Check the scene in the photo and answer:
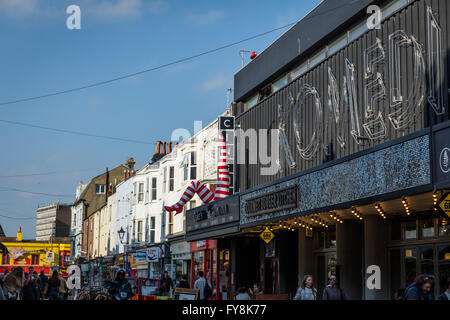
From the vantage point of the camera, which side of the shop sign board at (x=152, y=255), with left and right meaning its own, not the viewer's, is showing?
front

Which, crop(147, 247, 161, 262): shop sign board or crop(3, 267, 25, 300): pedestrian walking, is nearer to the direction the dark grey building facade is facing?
the pedestrian walking

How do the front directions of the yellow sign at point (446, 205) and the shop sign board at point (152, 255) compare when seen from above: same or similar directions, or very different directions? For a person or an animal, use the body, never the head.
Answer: same or similar directions

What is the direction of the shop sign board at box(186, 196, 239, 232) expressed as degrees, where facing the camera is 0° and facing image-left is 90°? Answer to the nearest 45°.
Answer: approximately 45°

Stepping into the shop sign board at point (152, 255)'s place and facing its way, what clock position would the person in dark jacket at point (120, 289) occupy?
The person in dark jacket is roughly at 12 o'clock from the shop sign board.

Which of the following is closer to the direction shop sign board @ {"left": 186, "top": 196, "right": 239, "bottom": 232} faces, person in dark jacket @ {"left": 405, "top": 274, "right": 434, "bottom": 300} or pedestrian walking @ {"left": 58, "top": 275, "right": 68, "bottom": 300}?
the pedestrian walking

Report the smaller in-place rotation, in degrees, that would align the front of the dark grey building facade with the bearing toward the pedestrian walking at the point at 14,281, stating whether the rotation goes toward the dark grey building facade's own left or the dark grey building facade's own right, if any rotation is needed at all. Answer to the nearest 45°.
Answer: approximately 90° to the dark grey building facade's own right
